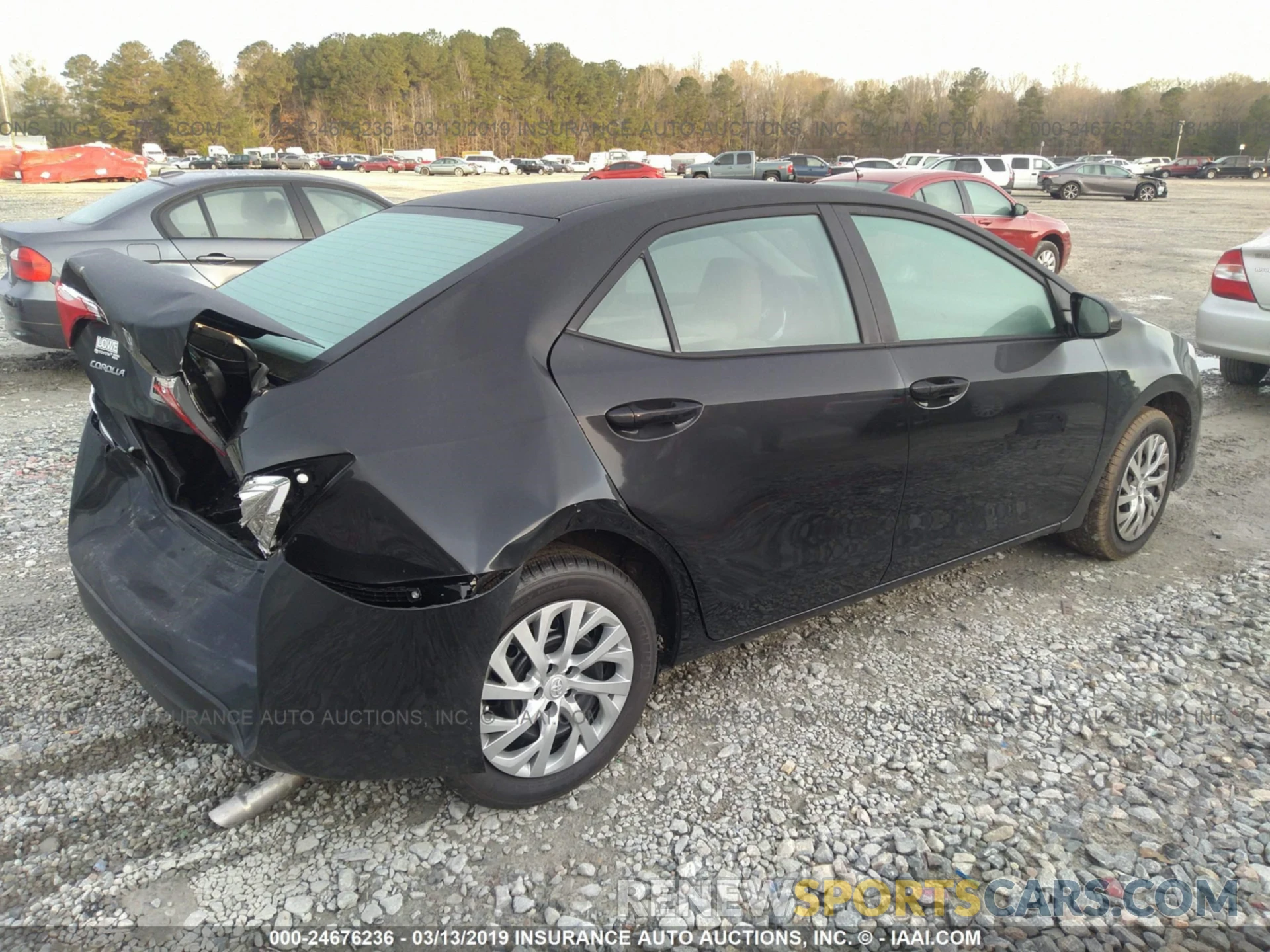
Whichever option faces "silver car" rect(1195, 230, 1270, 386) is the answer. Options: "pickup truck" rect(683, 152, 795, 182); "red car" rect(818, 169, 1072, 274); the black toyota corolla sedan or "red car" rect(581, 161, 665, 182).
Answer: the black toyota corolla sedan

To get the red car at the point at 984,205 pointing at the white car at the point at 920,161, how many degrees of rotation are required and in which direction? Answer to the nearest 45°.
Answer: approximately 45° to its left

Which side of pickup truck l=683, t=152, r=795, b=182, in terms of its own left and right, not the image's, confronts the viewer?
left

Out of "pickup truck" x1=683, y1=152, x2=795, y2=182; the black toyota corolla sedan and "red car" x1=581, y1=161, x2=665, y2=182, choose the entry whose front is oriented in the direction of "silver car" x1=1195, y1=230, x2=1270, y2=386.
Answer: the black toyota corolla sedan

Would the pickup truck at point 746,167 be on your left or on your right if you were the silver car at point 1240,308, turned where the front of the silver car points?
on your left

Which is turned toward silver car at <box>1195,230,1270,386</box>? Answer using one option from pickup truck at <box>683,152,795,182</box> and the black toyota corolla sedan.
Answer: the black toyota corolla sedan

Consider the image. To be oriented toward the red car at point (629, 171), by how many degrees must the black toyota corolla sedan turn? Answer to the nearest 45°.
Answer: approximately 45° to its left

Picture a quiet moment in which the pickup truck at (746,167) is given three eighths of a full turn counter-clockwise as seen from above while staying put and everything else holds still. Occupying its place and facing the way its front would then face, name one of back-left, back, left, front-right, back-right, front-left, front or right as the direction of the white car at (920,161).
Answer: front

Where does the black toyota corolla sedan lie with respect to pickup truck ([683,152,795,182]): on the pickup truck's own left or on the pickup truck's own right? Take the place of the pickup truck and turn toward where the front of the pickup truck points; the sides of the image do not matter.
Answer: on the pickup truck's own left

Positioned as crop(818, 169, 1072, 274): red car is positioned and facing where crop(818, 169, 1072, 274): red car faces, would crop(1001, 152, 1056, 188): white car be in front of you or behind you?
in front

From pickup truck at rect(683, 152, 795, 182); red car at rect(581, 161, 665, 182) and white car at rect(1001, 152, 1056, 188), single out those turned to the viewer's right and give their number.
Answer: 1
